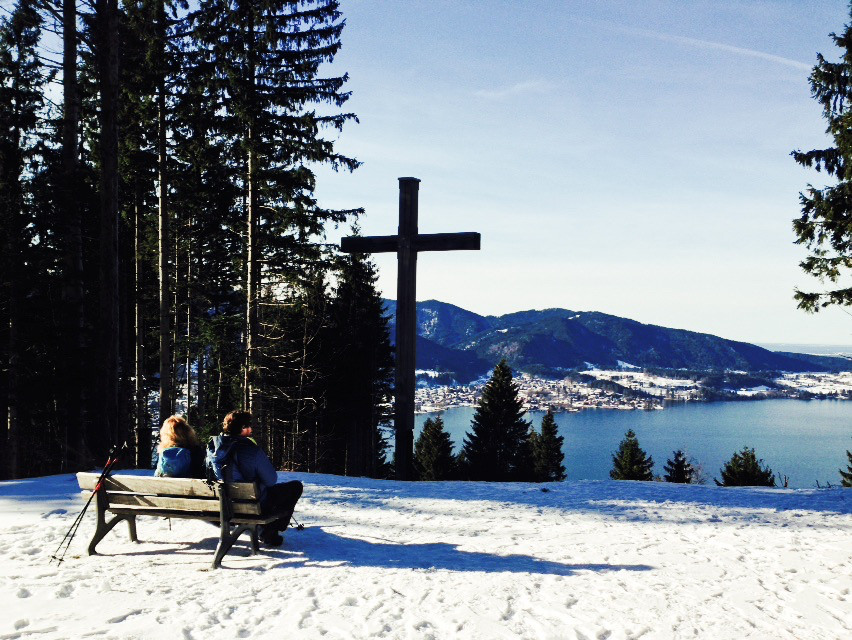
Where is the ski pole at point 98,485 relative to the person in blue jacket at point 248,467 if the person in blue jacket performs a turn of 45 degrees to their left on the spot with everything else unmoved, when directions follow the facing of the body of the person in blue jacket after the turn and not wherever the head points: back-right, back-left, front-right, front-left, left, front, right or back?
left

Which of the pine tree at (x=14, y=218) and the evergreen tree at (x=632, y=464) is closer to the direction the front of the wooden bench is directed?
the evergreen tree

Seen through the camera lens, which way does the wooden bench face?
facing away from the viewer and to the right of the viewer

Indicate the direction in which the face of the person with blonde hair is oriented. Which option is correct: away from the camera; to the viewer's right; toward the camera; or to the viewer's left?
away from the camera

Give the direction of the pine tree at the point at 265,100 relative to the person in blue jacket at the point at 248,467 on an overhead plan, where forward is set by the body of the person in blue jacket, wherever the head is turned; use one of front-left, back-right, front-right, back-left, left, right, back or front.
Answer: front-left

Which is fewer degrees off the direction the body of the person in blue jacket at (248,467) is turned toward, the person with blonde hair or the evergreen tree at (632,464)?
the evergreen tree

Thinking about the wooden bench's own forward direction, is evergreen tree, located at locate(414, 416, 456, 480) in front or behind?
in front

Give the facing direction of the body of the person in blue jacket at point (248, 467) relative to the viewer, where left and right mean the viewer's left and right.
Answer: facing away from the viewer and to the right of the viewer
